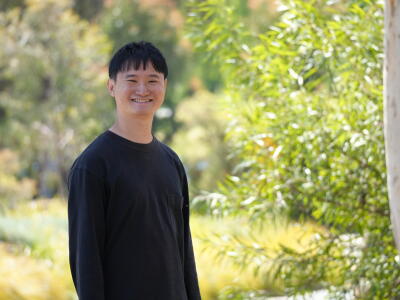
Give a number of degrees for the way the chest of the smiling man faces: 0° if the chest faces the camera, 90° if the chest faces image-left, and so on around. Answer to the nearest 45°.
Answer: approximately 315°
